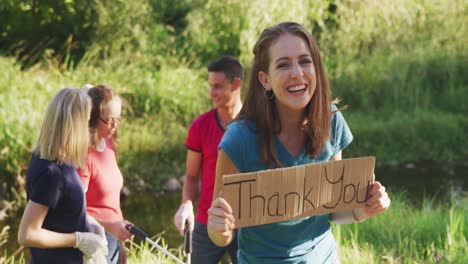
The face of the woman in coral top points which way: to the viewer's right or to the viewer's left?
to the viewer's right

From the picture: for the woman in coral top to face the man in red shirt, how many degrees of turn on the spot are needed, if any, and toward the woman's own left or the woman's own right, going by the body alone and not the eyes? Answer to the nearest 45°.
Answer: approximately 45° to the woman's own left

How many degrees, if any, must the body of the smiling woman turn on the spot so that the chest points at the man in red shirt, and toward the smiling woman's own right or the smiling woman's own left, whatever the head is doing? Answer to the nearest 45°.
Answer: approximately 180°

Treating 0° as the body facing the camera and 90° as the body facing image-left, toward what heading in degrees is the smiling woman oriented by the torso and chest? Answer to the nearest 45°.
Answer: approximately 0°

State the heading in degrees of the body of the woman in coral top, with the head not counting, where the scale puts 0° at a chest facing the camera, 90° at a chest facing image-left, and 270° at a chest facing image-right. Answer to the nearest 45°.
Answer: approximately 315°

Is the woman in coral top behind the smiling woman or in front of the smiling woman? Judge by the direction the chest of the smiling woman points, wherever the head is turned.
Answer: behind
